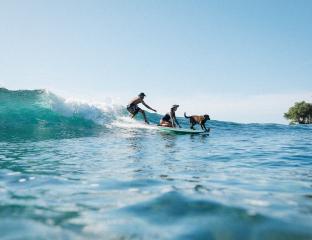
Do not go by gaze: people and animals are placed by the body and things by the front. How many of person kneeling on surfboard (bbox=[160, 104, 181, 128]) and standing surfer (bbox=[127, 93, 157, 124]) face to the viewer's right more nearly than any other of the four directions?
2

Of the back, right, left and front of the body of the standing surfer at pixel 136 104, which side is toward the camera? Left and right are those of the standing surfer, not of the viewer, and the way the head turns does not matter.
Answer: right

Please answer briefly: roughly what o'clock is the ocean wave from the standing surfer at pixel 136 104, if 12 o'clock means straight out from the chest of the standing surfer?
The ocean wave is roughly at 7 o'clock from the standing surfer.

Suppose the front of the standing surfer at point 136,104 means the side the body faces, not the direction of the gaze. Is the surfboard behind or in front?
in front

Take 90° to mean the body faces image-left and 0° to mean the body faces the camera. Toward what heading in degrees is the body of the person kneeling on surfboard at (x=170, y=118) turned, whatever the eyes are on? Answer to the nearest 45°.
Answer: approximately 270°

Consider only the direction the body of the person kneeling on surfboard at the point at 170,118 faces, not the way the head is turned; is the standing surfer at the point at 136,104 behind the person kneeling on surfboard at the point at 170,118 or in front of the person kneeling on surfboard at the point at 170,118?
behind
